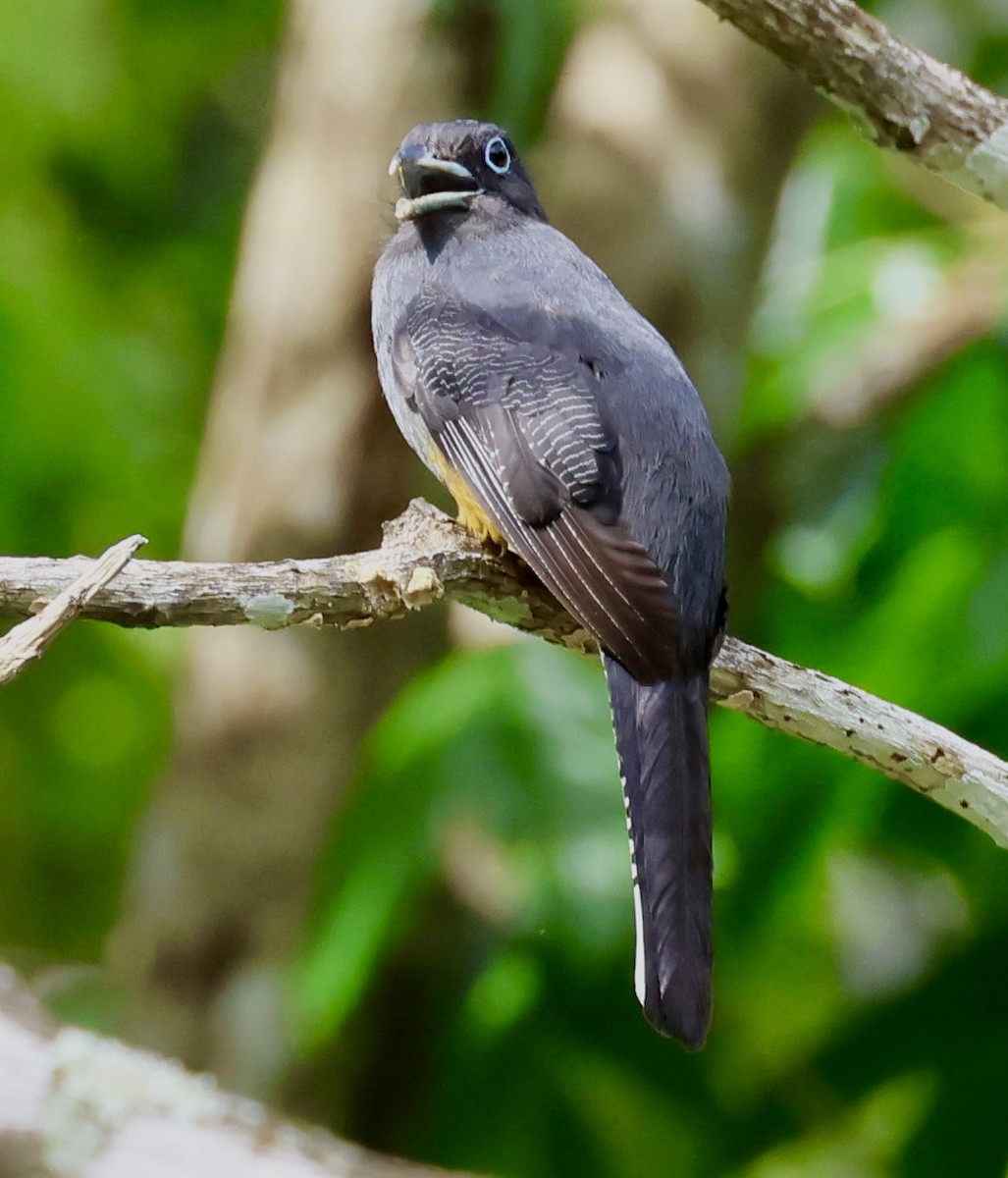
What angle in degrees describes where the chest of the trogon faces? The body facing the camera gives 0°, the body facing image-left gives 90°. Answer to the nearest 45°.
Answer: approximately 135°

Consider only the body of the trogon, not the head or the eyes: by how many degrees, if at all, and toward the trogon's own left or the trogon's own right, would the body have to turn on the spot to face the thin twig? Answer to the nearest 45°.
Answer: approximately 90° to the trogon's own left
